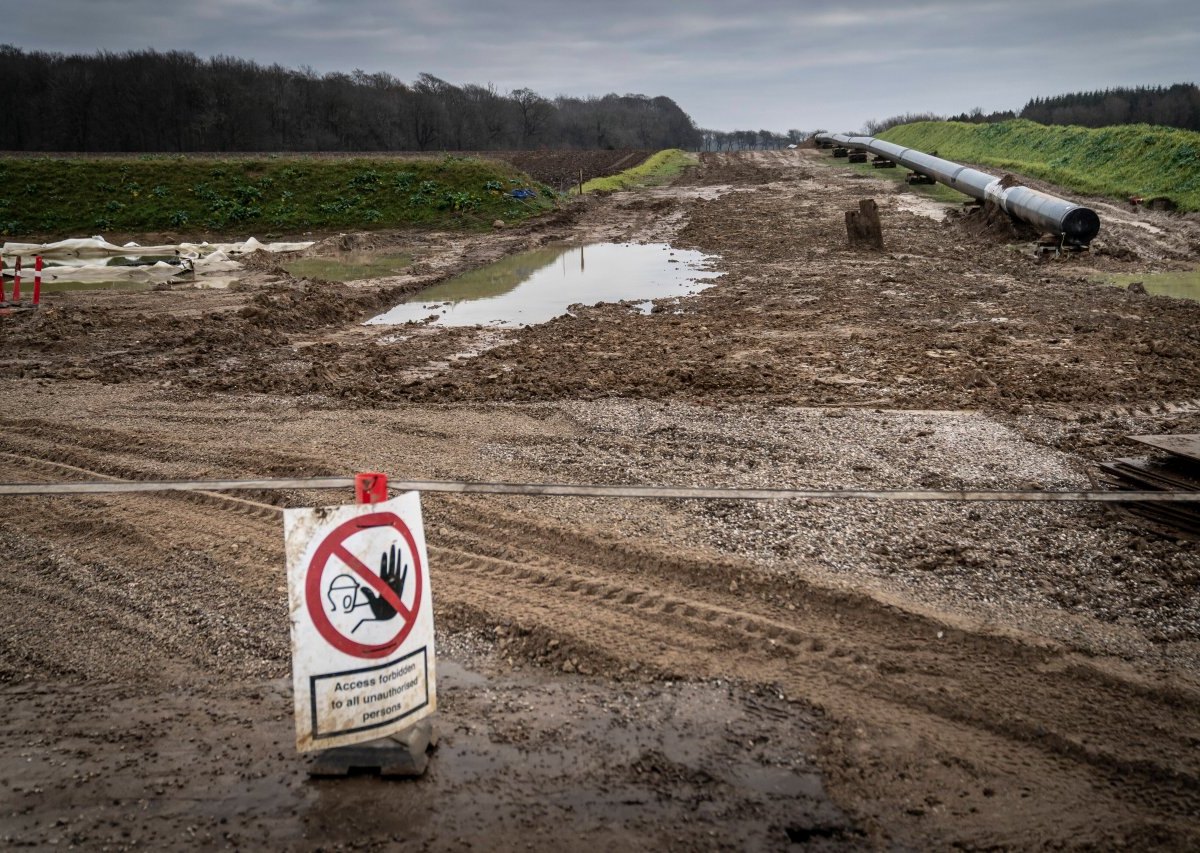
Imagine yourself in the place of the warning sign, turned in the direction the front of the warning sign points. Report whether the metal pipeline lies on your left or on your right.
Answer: on your left

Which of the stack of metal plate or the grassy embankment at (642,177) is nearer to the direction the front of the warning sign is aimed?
the stack of metal plate

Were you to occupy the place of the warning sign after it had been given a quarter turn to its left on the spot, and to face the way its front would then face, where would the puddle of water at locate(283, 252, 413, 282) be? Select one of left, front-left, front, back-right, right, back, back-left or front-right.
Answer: front-left

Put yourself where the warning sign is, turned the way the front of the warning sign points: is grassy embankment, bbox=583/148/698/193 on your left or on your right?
on your left

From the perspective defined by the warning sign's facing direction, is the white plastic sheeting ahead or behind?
behind

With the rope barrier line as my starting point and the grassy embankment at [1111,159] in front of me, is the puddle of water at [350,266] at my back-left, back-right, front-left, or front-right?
front-left

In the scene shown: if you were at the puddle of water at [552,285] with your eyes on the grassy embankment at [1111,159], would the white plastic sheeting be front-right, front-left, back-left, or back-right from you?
back-left

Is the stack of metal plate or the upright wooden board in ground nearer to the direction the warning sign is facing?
the stack of metal plate

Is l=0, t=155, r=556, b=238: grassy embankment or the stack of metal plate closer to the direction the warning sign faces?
the stack of metal plate

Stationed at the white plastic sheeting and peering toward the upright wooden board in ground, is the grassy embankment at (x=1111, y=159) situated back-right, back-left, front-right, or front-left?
front-left

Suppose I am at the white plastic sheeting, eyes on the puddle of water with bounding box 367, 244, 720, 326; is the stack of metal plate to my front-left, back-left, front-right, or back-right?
front-right

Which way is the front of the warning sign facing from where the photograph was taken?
facing the viewer and to the right of the viewer

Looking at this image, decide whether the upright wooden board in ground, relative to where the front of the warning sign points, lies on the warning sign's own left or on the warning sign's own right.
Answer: on the warning sign's own left

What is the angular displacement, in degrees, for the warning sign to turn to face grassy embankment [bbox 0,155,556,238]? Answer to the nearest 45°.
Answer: approximately 135° to its left
